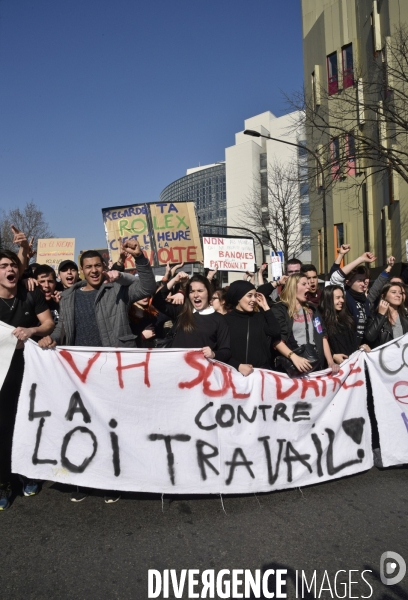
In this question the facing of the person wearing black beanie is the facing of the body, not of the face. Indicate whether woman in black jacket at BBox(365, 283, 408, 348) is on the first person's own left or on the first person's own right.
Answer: on the first person's own left

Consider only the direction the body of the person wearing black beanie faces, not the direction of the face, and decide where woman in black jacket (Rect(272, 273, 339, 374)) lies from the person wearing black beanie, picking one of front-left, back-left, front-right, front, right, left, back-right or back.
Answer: back-left

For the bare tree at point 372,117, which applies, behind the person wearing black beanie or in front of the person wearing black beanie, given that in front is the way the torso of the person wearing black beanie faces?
behind

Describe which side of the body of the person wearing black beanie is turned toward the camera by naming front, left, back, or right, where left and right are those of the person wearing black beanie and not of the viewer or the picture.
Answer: front

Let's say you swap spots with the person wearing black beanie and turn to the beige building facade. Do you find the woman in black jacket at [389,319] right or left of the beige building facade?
right

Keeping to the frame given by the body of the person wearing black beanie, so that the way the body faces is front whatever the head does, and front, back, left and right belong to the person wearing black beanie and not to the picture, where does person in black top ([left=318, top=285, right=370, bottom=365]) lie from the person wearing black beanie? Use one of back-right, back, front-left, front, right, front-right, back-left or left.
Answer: back-left

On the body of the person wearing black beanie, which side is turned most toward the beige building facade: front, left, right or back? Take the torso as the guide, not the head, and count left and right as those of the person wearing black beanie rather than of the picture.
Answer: back
